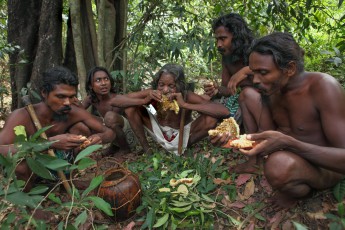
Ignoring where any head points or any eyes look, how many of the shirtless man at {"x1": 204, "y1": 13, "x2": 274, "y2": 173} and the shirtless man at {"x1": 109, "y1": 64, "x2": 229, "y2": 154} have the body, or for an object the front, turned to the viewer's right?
0

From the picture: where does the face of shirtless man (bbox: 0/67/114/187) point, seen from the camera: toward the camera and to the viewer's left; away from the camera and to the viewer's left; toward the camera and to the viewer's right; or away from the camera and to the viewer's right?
toward the camera and to the viewer's right

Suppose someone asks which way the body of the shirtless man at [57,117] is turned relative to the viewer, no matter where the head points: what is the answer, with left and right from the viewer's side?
facing the viewer and to the right of the viewer

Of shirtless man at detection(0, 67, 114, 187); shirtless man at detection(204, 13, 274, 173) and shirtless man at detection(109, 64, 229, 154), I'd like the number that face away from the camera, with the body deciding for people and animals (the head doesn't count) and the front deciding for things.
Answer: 0

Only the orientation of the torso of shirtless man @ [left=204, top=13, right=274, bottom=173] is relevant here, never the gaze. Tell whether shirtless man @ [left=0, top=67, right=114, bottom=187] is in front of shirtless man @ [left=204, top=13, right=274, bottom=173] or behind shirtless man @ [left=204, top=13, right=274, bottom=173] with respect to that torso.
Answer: in front

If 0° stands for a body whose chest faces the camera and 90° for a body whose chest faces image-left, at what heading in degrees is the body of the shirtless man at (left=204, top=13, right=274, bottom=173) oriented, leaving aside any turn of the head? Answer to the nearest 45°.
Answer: approximately 45°

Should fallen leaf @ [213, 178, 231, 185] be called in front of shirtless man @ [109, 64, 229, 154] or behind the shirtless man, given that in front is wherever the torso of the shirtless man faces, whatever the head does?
in front

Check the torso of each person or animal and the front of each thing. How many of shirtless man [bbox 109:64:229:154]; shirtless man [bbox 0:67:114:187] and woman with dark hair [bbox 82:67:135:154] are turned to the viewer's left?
0

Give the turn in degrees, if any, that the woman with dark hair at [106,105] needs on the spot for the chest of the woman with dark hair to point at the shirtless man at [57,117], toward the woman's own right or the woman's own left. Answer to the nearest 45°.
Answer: approximately 90° to the woman's own right

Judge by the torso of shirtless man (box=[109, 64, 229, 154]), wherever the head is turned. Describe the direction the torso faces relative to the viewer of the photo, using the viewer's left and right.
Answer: facing the viewer

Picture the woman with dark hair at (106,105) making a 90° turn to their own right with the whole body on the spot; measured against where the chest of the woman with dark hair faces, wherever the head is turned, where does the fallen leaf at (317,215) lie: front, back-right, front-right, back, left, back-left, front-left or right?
left

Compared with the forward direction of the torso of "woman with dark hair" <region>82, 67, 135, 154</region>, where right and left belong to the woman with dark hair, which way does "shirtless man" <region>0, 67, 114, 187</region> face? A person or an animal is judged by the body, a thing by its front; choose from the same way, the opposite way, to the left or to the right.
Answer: the same way
